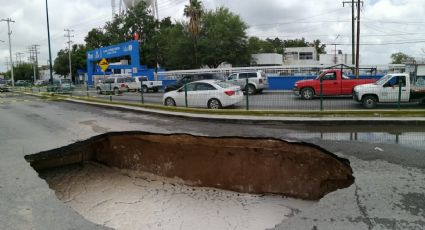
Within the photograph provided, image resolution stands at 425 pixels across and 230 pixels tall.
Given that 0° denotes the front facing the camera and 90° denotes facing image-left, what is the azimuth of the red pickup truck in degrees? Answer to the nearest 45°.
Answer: approximately 90°

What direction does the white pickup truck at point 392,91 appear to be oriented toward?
to the viewer's left

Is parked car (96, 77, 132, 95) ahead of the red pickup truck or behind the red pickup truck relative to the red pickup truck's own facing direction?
ahead

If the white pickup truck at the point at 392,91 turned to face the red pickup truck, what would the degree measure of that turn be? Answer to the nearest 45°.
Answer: approximately 45° to its right

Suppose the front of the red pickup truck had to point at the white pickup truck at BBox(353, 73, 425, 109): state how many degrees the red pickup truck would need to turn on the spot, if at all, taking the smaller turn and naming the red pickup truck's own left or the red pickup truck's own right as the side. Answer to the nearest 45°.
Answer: approximately 135° to the red pickup truck's own left

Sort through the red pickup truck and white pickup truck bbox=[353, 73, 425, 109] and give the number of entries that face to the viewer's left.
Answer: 2

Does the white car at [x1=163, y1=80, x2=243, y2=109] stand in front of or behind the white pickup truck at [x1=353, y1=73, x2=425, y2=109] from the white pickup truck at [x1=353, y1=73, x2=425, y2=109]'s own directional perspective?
in front

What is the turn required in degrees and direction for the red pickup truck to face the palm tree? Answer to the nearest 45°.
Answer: approximately 45° to its right

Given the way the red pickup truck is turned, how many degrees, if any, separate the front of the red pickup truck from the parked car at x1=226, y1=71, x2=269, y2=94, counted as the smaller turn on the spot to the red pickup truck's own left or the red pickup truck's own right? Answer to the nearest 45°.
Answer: approximately 45° to the red pickup truck's own right

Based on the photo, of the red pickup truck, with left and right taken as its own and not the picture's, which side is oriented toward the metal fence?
left

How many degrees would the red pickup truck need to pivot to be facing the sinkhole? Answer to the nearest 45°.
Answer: approximately 90° to its left

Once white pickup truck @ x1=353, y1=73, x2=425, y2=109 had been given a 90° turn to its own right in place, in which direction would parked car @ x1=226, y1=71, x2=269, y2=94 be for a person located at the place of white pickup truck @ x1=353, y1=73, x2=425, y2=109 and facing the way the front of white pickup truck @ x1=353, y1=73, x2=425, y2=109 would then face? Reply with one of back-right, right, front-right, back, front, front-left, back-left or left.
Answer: front-left
